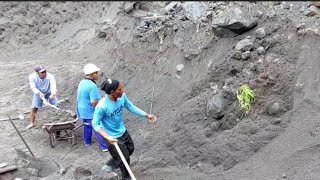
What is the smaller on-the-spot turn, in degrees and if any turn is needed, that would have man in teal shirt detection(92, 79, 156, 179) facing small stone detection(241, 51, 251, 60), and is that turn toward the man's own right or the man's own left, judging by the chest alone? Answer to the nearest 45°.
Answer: approximately 90° to the man's own left

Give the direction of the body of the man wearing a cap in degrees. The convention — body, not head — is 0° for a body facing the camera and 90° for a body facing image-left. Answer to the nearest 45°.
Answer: approximately 315°

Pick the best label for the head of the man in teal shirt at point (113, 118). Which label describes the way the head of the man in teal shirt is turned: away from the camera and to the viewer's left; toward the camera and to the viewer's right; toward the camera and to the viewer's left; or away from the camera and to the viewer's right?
toward the camera and to the viewer's right

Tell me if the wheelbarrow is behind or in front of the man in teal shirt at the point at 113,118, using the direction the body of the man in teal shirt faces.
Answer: behind

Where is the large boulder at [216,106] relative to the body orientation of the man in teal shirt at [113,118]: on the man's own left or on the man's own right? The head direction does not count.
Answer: on the man's own left
